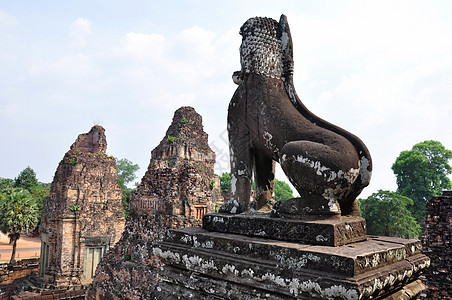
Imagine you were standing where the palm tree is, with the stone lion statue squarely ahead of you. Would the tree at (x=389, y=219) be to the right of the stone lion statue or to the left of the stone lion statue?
left

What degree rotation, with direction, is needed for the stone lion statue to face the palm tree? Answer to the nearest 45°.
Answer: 0° — it already faces it

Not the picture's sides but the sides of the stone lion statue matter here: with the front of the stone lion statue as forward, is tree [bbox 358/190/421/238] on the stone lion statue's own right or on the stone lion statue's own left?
on the stone lion statue's own right

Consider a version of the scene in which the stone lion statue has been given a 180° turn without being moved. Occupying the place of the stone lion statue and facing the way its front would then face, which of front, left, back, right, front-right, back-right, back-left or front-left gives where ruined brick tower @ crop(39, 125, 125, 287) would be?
back

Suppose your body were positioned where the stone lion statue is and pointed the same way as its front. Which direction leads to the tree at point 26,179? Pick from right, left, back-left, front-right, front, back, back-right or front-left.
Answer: front

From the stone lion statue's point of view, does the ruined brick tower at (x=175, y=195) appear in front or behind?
in front

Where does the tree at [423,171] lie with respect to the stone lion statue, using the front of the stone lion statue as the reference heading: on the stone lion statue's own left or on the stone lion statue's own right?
on the stone lion statue's own right

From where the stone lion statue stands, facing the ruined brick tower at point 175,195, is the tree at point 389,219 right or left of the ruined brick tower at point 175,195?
right

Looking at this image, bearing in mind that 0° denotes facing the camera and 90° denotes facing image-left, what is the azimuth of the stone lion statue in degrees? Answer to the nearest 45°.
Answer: approximately 135°

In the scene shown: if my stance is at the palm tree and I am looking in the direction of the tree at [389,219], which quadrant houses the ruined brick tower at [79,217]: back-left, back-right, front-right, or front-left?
front-right
